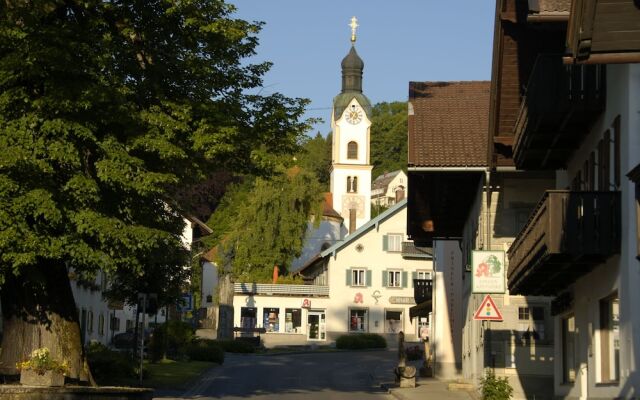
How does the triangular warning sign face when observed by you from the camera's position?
facing the viewer

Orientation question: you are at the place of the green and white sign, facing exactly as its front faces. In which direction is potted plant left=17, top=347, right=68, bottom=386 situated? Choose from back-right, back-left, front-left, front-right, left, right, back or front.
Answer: front-right

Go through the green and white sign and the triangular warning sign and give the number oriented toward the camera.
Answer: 2

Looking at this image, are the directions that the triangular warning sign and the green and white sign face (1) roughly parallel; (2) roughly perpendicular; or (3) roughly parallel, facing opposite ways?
roughly parallel

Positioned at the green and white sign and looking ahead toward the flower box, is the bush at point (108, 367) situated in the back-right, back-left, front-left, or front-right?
front-right

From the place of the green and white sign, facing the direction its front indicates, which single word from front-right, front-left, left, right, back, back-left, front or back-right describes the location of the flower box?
front-right

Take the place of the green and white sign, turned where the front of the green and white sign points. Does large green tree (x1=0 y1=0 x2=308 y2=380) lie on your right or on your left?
on your right

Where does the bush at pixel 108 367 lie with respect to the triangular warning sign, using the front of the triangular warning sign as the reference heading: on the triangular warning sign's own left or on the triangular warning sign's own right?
on the triangular warning sign's own right
